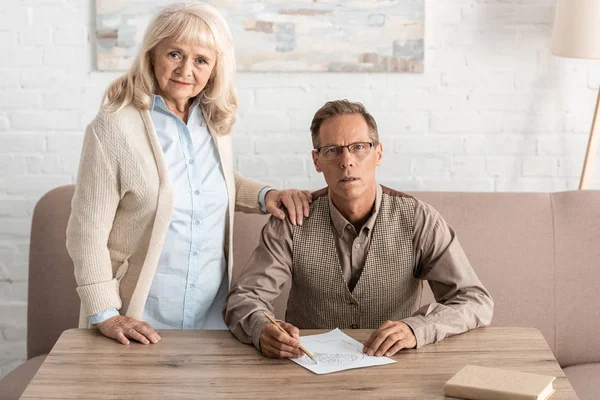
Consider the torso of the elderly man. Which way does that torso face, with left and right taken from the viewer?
facing the viewer

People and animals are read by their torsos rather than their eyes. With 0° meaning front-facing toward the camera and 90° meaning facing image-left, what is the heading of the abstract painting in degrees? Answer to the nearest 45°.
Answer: approximately 0°

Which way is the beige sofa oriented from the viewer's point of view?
toward the camera

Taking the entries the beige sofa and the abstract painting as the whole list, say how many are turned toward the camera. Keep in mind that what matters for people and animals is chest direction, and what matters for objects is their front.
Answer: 2

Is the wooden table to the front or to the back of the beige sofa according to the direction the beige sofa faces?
to the front

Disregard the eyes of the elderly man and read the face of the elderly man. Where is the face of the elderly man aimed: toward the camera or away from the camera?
toward the camera

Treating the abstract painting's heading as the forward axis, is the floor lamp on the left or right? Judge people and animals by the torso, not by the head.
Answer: on its left

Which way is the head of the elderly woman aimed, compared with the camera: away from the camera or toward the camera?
toward the camera

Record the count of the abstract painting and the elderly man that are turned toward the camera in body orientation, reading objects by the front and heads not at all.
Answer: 2
